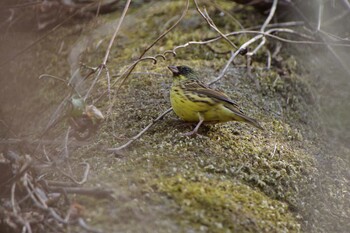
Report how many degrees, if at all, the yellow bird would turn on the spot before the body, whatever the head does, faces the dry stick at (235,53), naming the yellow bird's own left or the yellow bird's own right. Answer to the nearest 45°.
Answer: approximately 90° to the yellow bird's own right

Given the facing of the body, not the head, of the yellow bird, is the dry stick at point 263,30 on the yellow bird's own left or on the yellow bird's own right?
on the yellow bird's own right

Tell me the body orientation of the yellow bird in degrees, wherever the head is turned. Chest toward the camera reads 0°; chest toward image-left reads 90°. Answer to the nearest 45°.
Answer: approximately 90°

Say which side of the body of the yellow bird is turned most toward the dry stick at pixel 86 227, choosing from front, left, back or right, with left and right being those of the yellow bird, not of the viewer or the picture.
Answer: left

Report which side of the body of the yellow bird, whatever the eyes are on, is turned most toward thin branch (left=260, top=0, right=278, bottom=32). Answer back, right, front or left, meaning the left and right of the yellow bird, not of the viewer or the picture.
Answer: right

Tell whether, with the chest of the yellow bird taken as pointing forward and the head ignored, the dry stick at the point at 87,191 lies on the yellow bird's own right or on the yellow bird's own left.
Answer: on the yellow bird's own left

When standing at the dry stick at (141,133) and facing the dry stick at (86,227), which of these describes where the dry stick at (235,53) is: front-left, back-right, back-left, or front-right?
back-left
